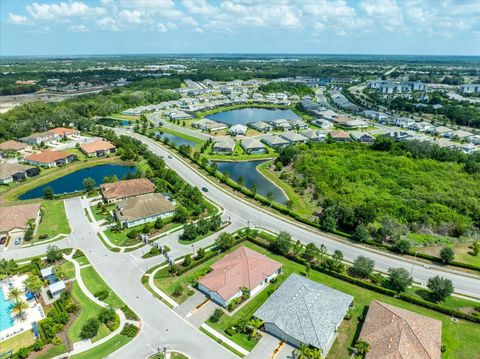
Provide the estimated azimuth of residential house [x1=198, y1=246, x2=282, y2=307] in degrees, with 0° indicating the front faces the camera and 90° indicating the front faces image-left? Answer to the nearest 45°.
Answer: approximately 45°

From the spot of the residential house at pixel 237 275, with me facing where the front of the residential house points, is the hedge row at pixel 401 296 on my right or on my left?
on my left

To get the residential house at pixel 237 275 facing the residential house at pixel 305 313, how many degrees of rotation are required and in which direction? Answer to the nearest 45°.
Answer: approximately 90° to its left

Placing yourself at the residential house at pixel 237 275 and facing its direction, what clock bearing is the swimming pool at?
The swimming pool is roughly at 1 o'clock from the residential house.

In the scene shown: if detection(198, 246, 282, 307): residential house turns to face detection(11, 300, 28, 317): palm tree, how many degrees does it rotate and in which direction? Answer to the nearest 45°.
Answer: approximately 45° to its right

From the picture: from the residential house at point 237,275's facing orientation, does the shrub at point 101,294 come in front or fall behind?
in front

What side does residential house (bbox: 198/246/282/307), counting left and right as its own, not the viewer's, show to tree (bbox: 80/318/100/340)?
front

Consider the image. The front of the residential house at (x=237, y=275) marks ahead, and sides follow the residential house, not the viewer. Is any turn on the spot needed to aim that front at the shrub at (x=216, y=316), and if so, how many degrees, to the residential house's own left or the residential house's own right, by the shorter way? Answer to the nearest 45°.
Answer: approximately 45° to the residential house's own left

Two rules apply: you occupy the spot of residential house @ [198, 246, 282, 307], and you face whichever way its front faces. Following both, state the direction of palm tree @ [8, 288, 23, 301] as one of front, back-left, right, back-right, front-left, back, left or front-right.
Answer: front-right
